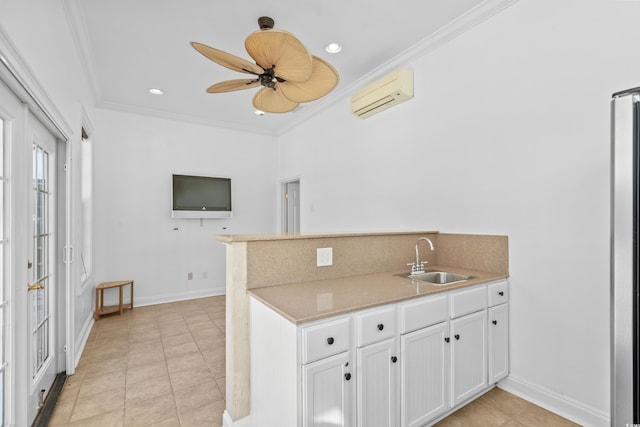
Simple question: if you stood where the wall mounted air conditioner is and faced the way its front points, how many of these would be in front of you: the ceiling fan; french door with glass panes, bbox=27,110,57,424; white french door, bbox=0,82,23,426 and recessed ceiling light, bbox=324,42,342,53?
4

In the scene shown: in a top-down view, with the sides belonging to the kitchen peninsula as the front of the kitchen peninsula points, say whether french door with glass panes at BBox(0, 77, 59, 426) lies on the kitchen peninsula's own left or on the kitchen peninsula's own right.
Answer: on the kitchen peninsula's own right

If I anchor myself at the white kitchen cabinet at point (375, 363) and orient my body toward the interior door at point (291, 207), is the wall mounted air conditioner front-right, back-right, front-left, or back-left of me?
front-right

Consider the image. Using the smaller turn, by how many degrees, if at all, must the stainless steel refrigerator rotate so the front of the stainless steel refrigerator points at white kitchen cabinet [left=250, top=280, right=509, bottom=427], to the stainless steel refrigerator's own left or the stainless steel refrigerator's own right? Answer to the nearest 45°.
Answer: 0° — it already faces it

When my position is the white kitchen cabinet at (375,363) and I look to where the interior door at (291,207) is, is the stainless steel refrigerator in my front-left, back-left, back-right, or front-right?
back-right

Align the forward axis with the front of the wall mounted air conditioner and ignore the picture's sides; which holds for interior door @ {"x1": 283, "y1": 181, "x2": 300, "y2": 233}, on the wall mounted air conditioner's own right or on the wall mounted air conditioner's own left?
on the wall mounted air conditioner's own right

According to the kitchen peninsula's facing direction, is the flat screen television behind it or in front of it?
behind

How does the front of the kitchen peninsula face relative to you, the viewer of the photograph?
facing the viewer and to the right of the viewer

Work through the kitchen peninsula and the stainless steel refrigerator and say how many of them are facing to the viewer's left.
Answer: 1

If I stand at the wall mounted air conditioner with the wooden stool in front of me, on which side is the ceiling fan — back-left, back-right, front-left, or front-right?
front-left

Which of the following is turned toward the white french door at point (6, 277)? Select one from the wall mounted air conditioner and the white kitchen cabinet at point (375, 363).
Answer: the wall mounted air conditioner

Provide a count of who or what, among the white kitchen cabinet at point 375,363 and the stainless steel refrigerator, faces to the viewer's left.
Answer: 1

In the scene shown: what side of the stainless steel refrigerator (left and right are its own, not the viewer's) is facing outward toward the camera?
left

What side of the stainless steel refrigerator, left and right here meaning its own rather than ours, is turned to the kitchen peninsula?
front
